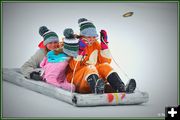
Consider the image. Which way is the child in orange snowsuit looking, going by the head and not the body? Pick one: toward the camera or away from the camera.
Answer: toward the camera
